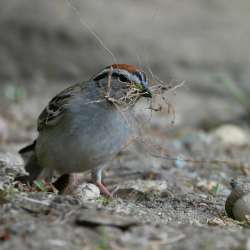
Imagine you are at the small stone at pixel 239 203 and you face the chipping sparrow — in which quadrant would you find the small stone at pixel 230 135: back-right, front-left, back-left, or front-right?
front-right

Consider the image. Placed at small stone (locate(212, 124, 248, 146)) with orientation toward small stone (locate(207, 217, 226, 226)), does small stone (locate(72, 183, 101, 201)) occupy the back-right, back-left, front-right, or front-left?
front-right

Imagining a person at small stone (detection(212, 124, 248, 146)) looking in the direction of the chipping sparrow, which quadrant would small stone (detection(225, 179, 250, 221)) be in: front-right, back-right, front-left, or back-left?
front-left

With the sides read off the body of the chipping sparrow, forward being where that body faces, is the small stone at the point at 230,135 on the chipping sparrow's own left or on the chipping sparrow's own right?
on the chipping sparrow's own left

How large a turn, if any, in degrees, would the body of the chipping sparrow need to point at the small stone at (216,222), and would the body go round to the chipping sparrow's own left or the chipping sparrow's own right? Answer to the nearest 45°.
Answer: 0° — it already faces it

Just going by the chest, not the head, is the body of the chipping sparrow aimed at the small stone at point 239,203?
yes

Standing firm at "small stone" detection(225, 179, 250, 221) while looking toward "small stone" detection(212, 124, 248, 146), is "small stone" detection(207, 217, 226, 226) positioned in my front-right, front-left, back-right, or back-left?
back-left

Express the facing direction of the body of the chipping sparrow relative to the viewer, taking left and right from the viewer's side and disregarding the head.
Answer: facing the viewer and to the right of the viewer
